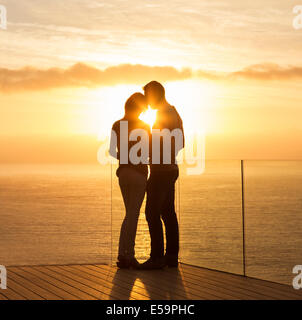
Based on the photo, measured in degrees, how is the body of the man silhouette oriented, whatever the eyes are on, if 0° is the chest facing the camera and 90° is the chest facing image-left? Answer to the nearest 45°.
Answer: approximately 90°

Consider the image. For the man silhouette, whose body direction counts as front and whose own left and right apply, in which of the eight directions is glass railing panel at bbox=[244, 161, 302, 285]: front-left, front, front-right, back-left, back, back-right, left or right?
back
